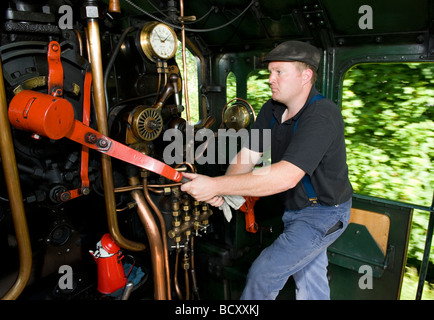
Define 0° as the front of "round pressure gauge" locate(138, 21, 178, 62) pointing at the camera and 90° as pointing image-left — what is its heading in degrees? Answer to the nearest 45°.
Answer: approximately 315°
